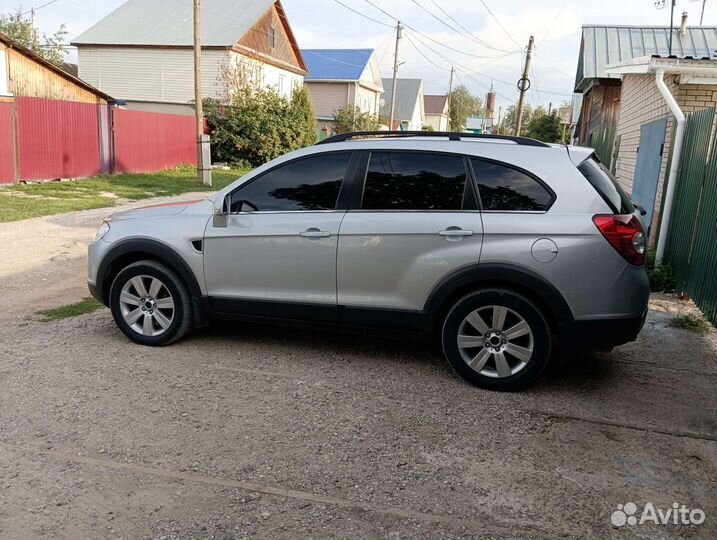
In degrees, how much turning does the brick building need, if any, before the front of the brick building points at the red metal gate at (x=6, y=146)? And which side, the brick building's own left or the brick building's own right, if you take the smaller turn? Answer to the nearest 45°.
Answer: approximately 45° to the brick building's own right

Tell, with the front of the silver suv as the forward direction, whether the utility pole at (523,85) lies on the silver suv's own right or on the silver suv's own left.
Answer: on the silver suv's own right

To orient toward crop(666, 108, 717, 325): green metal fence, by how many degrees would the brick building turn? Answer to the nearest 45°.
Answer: approximately 45° to its left

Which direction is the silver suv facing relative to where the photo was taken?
to the viewer's left

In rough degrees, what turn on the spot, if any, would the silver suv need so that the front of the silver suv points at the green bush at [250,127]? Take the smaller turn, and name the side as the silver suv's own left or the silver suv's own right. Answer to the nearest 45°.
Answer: approximately 90° to the silver suv's own right
